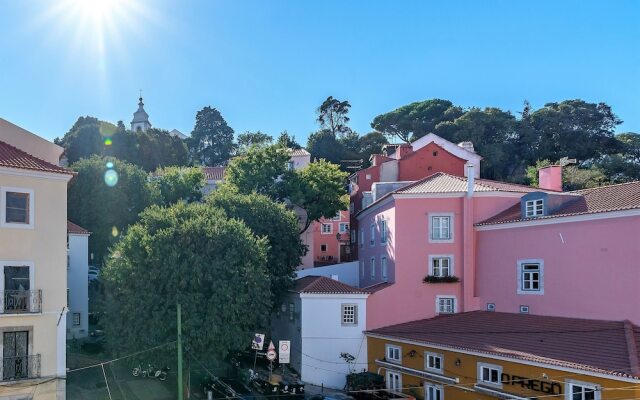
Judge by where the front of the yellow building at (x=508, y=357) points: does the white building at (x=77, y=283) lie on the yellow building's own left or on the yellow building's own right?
on the yellow building's own right

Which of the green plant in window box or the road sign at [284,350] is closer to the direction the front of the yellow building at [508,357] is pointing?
the road sign

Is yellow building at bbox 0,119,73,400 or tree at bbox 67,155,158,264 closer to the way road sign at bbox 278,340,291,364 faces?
the yellow building

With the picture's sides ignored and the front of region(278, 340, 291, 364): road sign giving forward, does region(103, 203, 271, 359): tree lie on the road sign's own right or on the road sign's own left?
on the road sign's own right

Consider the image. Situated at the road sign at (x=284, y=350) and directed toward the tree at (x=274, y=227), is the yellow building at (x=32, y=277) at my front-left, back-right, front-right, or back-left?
back-left

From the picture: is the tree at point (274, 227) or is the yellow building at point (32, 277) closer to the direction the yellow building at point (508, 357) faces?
the yellow building

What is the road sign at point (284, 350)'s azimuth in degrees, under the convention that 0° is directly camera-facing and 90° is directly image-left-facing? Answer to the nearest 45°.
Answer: approximately 0°

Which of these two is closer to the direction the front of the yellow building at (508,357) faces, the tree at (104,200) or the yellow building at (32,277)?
the yellow building

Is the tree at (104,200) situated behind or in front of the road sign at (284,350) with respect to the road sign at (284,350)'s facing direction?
behind
